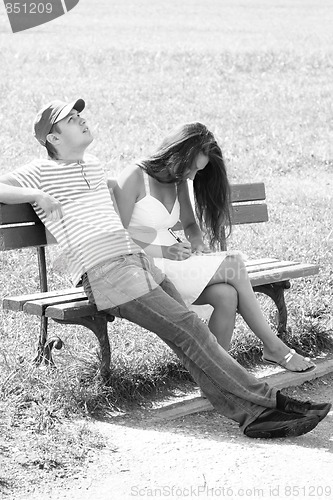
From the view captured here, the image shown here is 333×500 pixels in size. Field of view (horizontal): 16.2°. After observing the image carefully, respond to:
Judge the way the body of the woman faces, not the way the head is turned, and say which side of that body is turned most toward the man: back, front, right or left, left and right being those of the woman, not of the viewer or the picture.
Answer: right

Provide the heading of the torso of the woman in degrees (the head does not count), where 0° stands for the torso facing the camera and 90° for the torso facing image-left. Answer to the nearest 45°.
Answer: approximately 315°

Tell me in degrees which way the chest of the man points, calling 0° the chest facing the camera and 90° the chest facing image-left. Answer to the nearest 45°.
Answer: approximately 315°

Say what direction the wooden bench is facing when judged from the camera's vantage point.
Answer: facing the viewer and to the right of the viewer

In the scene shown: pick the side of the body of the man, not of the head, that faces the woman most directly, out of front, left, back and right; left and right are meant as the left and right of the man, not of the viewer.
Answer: left
